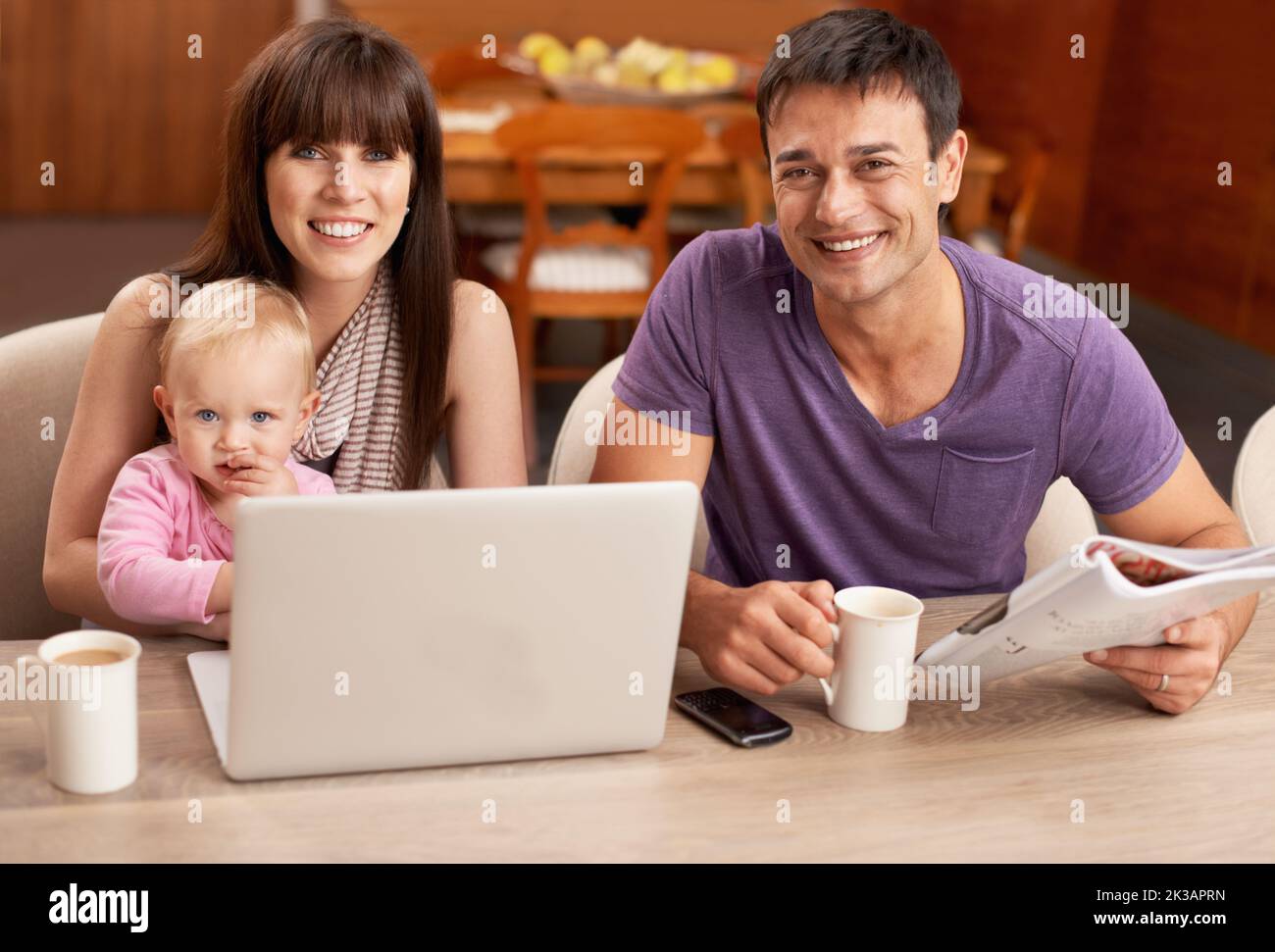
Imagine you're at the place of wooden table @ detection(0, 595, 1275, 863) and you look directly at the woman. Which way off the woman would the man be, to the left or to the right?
right

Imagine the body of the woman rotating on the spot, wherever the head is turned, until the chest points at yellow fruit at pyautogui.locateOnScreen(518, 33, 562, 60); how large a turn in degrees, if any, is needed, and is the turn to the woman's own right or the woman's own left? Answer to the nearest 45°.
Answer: approximately 180°

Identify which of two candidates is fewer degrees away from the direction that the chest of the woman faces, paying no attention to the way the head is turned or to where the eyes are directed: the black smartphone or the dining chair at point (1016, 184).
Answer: the black smartphone

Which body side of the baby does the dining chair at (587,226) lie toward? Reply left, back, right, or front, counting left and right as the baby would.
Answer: back

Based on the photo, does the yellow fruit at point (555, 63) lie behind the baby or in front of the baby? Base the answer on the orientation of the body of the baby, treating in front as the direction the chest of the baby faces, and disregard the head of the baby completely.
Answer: behind

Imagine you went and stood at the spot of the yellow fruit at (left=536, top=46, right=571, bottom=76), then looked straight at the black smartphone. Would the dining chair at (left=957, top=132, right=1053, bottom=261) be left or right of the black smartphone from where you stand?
left

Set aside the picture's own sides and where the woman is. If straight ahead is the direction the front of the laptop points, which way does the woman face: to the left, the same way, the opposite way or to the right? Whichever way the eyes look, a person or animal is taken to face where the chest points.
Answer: the opposite way

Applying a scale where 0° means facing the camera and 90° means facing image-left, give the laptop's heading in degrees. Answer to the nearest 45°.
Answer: approximately 180°

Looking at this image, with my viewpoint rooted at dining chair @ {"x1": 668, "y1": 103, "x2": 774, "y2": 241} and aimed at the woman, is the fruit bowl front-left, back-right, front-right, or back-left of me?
back-right

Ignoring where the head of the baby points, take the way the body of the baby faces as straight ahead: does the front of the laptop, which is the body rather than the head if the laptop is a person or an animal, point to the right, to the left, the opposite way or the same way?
the opposite way

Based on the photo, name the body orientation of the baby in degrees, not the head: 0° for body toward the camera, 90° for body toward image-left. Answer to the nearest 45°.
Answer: approximately 0°

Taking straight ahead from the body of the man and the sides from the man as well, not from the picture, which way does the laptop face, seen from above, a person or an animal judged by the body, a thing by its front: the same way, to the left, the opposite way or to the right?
the opposite way
